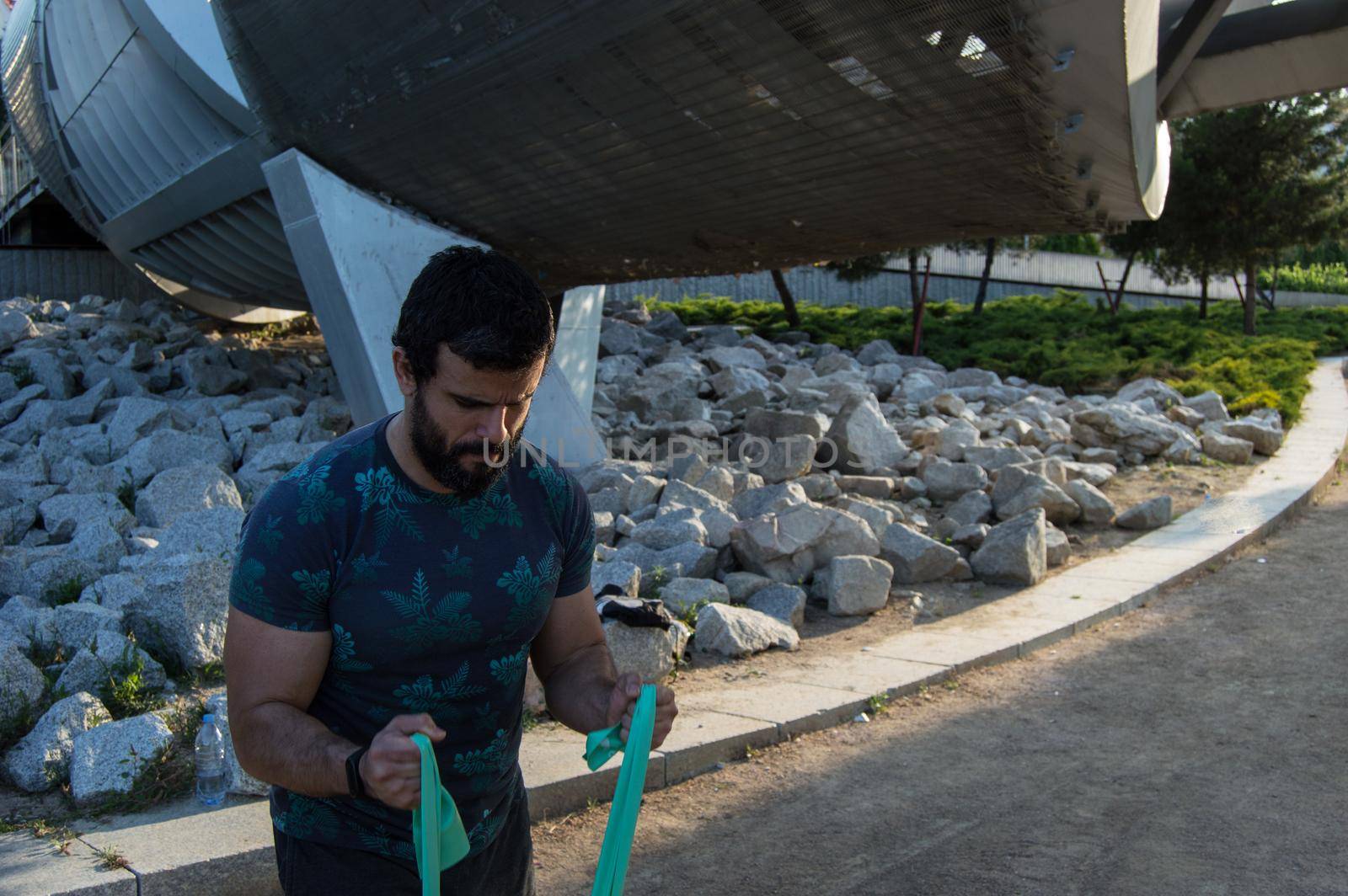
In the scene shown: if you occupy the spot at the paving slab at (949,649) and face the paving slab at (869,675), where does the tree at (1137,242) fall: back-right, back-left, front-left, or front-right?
back-right

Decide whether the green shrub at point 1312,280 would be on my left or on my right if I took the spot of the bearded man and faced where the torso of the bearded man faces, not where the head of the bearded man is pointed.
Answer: on my left

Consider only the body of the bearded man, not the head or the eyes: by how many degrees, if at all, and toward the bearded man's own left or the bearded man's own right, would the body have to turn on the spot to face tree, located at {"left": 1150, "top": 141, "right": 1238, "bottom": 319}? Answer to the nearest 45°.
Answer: approximately 90° to the bearded man's own left

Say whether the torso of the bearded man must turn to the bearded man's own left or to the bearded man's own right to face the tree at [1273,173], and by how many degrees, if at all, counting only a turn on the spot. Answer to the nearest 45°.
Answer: approximately 90° to the bearded man's own left

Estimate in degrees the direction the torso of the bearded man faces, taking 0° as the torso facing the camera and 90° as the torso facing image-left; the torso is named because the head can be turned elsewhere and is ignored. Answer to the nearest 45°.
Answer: approximately 315°

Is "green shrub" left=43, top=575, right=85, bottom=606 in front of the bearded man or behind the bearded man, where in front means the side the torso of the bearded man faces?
behind

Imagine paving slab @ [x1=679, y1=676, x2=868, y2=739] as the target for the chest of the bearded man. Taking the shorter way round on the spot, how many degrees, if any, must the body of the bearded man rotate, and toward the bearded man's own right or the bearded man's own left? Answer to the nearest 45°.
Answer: approximately 90° to the bearded man's own left

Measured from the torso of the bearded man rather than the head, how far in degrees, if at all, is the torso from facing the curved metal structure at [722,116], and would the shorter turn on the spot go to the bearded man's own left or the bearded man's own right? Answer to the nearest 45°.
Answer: approximately 135° to the bearded man's own left

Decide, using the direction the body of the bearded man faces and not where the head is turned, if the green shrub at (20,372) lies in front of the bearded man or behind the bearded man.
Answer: behind

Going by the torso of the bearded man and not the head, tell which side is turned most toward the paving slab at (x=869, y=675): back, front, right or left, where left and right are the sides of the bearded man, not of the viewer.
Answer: left
